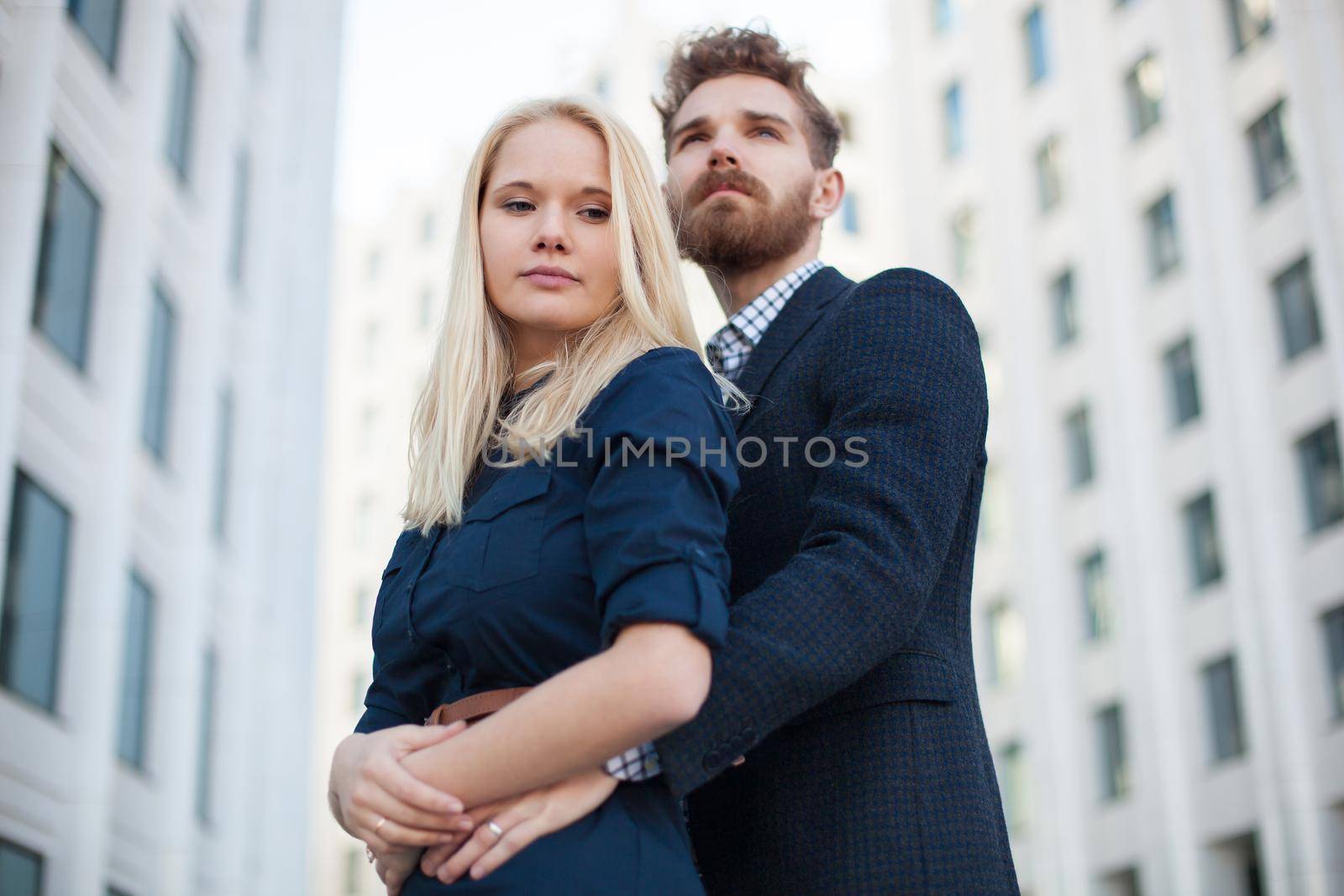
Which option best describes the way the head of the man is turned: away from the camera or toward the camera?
toward the camera

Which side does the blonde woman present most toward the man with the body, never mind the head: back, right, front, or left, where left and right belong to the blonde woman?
back

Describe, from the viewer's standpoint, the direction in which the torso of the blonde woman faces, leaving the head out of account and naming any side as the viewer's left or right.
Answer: facing the viewer and to the left of the viewer

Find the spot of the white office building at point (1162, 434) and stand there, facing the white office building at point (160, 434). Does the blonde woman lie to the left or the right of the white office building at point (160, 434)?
left

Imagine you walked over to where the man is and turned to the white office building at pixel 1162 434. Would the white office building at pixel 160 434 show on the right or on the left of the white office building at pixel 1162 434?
left

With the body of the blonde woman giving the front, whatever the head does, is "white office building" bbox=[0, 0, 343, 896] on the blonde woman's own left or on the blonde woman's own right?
on the blonde woman's own right

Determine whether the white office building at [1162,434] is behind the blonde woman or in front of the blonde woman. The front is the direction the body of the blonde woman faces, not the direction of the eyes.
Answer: behind
